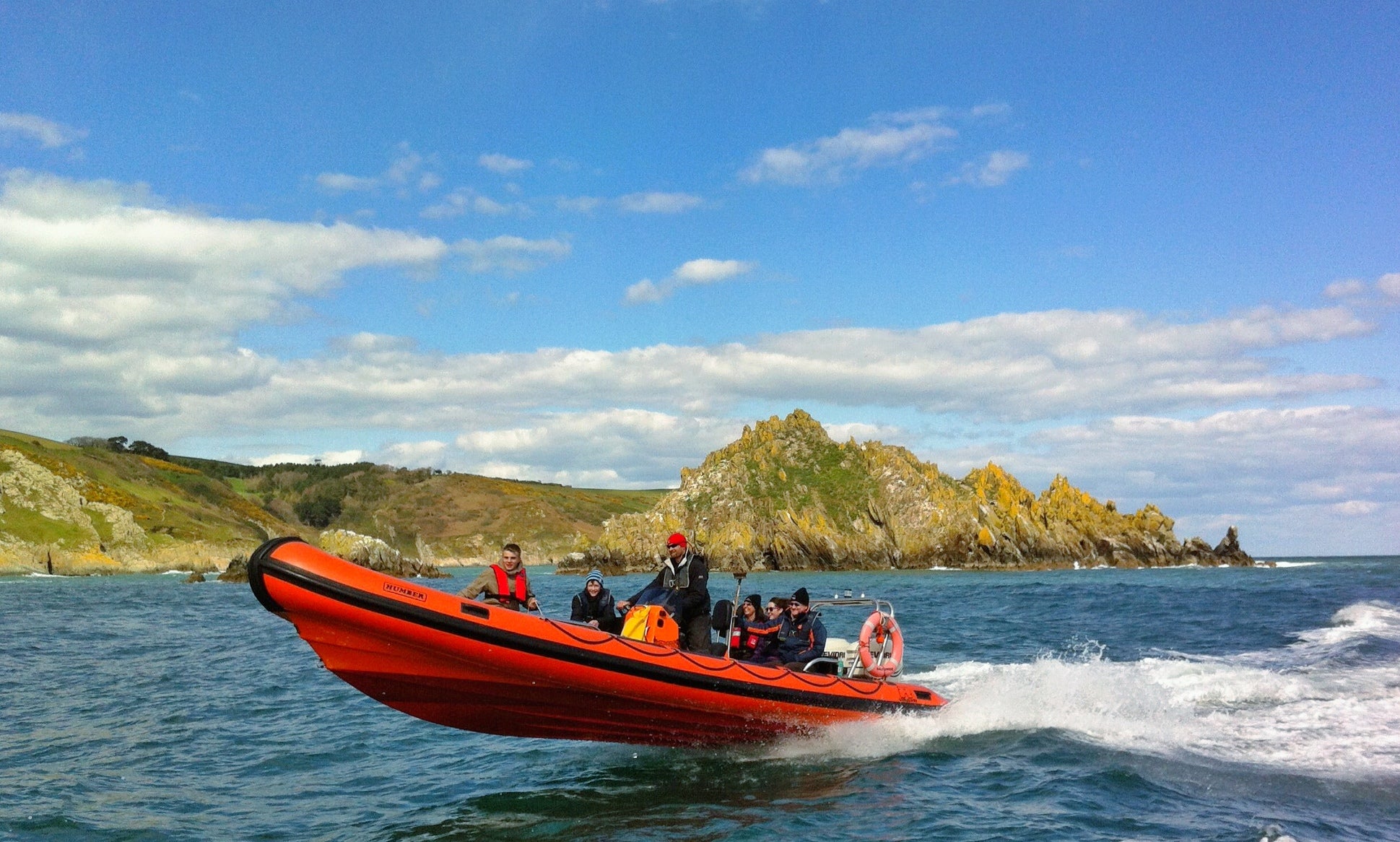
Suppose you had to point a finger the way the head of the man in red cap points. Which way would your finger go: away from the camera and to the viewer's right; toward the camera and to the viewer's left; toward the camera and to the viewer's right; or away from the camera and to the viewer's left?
toward the camera and to the viewer's left

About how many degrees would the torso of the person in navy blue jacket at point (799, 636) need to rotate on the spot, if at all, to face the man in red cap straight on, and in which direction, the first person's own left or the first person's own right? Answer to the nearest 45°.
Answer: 0° — they already face them

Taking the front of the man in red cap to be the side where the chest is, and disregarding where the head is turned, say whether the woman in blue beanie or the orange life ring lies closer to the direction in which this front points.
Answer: the woman in blue beanie

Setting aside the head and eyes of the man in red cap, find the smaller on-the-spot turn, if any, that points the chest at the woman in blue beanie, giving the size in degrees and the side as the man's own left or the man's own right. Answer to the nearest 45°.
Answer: approximately 45° to the man's own right

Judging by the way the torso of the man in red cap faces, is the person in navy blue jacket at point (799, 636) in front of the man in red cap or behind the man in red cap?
behind

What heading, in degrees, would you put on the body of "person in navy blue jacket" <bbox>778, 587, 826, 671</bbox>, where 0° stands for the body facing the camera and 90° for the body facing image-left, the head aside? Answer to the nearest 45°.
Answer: approximately 45°

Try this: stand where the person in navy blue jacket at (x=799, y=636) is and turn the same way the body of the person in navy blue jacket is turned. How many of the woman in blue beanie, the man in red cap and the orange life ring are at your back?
1

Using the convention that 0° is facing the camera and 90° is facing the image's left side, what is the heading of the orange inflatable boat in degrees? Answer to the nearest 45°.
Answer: approximately 90°
